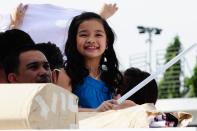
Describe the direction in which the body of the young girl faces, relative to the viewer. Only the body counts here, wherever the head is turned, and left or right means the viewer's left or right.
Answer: facing the viewer

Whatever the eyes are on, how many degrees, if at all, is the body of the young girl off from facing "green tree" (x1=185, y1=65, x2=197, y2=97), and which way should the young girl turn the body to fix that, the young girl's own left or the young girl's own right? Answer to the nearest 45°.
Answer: approximately 180°

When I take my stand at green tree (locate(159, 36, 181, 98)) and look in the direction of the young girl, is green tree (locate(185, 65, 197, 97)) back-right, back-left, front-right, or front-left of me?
back-left

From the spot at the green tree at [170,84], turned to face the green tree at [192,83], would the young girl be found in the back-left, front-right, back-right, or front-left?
back-right

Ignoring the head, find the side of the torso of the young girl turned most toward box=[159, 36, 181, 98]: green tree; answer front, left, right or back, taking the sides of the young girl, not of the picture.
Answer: back
